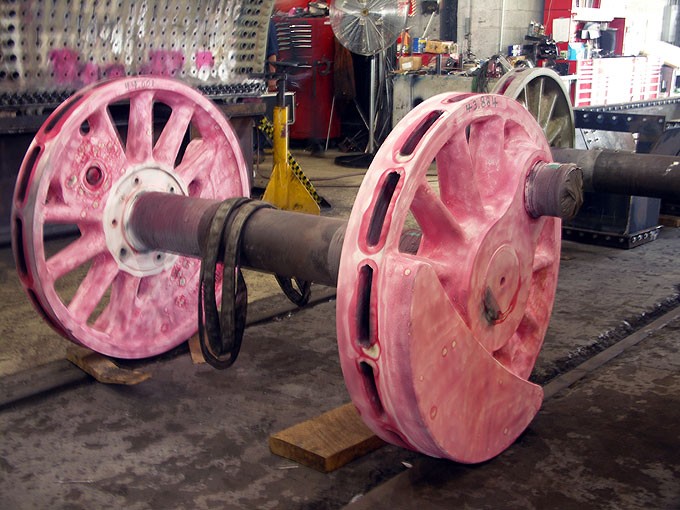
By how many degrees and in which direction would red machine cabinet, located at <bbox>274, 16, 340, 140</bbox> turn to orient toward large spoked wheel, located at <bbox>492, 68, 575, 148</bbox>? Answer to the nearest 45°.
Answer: approximately 45° to its left

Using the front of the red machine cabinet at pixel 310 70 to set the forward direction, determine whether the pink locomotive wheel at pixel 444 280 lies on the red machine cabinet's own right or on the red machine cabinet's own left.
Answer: on the red machine cabinet's own left

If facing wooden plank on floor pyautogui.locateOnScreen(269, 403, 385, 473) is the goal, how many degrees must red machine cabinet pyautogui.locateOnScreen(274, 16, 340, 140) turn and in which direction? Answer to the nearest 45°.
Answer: approximately 45° to its left

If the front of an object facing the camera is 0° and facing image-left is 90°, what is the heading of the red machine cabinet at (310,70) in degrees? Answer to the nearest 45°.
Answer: approximately 45°

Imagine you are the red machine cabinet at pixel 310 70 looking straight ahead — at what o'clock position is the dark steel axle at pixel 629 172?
The dark steel axle is roughly at 10 o'clock from the red machine cabinet.
